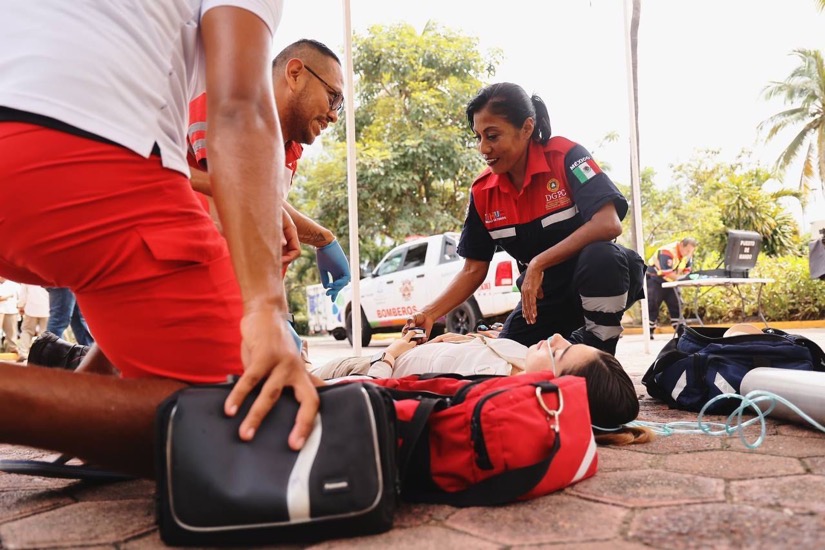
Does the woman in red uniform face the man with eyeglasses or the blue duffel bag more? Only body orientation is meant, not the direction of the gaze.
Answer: the man with eyeglasses

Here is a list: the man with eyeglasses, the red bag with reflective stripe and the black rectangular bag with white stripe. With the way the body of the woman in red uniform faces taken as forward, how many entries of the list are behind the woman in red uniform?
0

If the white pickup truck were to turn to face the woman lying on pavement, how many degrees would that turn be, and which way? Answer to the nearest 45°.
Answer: approximately 135° to its left

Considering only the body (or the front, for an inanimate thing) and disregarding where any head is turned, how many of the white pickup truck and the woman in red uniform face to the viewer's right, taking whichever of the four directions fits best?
0

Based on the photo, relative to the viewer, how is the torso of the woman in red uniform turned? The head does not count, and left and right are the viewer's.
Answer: facing the viewer and to the left of the viewer

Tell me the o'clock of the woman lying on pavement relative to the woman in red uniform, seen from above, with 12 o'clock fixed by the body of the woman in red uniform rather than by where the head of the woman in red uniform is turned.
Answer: The woman lying on pavement is roughly at 11 o'clock from the woman in red uniform.

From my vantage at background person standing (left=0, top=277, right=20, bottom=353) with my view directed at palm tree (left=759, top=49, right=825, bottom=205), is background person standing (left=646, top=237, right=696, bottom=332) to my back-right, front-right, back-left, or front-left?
front-right

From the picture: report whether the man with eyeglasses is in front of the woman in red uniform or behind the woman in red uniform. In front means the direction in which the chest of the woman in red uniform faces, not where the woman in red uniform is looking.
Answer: in front

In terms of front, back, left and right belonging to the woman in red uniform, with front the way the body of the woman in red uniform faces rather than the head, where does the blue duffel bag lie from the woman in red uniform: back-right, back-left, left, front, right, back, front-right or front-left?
left

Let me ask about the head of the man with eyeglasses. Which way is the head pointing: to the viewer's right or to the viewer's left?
to the viewer's right

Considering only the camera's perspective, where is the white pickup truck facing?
facing away from the viewer and to the left of the viewer

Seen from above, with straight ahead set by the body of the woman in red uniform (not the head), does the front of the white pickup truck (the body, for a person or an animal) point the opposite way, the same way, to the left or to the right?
to the right

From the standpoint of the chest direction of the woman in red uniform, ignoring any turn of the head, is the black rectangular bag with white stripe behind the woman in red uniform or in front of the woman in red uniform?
in front

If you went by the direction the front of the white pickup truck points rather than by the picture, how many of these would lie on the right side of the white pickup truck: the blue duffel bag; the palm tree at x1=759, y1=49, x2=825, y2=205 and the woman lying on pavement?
1

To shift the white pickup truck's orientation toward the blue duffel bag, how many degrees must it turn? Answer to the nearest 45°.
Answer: approximately 135° to its left

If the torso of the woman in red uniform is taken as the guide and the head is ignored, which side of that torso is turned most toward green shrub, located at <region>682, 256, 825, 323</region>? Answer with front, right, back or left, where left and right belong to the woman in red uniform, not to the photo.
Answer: back

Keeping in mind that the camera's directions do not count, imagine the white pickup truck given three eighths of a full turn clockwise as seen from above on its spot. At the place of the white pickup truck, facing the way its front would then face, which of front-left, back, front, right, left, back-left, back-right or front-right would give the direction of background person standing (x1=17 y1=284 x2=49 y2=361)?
back

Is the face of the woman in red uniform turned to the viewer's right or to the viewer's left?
to the viewer's left
